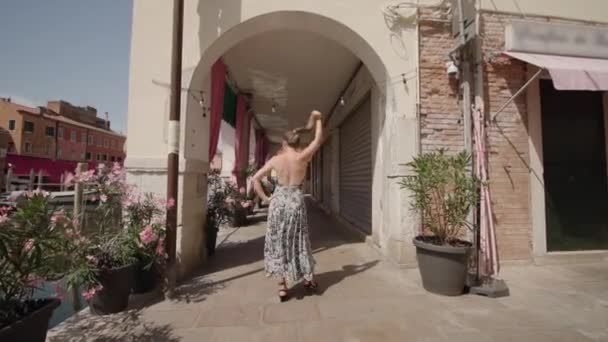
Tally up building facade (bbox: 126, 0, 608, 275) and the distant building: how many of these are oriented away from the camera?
0

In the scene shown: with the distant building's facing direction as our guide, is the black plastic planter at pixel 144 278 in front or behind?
in front

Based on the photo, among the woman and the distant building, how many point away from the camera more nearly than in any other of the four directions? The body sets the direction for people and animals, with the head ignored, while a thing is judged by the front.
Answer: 1

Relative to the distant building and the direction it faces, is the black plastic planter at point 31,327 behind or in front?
in front

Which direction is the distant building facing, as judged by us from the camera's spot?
facing the viewer and to the right of the viewer

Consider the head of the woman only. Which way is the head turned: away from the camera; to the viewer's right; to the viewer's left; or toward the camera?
away from the camera

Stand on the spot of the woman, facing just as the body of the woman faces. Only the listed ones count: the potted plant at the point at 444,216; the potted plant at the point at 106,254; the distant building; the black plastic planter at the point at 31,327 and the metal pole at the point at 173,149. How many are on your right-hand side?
1

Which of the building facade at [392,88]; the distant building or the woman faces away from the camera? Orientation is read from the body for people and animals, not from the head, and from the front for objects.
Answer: the woman

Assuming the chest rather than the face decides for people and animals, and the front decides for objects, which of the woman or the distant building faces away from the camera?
the woman

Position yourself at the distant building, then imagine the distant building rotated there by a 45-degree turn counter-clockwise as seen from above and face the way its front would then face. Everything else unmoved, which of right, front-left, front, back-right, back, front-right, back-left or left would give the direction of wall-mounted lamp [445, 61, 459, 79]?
right

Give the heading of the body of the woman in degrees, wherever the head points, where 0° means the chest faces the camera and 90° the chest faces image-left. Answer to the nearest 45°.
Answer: approximately 180°

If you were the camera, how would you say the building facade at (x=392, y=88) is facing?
facing the viewer

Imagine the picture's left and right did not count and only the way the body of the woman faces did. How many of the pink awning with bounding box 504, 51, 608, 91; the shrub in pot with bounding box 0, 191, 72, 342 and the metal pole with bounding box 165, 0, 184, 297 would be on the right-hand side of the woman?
1

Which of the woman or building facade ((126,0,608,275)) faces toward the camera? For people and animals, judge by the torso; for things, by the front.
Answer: the building facade

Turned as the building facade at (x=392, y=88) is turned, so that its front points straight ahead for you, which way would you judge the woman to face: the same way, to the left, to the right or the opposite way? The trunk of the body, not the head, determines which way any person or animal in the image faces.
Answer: the opposite way
